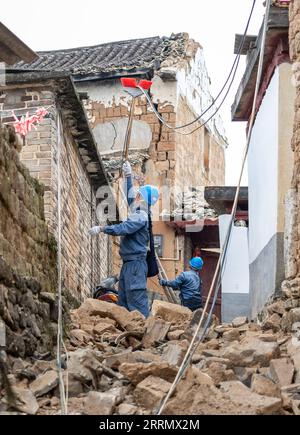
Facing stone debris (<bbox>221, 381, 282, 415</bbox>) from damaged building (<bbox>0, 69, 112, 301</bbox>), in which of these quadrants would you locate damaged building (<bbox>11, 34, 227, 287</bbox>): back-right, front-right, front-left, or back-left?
back-left

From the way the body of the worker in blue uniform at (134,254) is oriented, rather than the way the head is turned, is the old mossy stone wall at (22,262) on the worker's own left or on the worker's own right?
on the worker's own left
